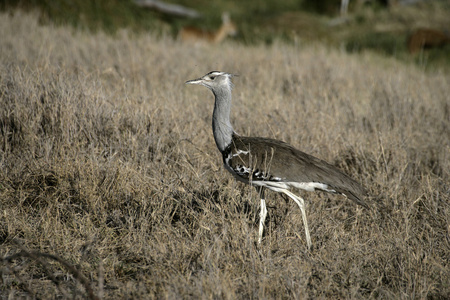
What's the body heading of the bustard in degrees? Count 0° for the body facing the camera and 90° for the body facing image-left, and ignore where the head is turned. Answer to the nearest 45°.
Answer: approximately 90°
